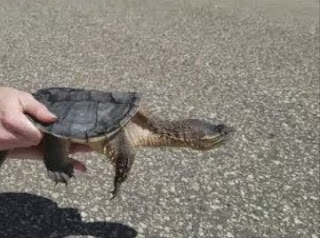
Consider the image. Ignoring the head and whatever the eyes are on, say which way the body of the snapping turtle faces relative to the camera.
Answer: to the viewer's right
